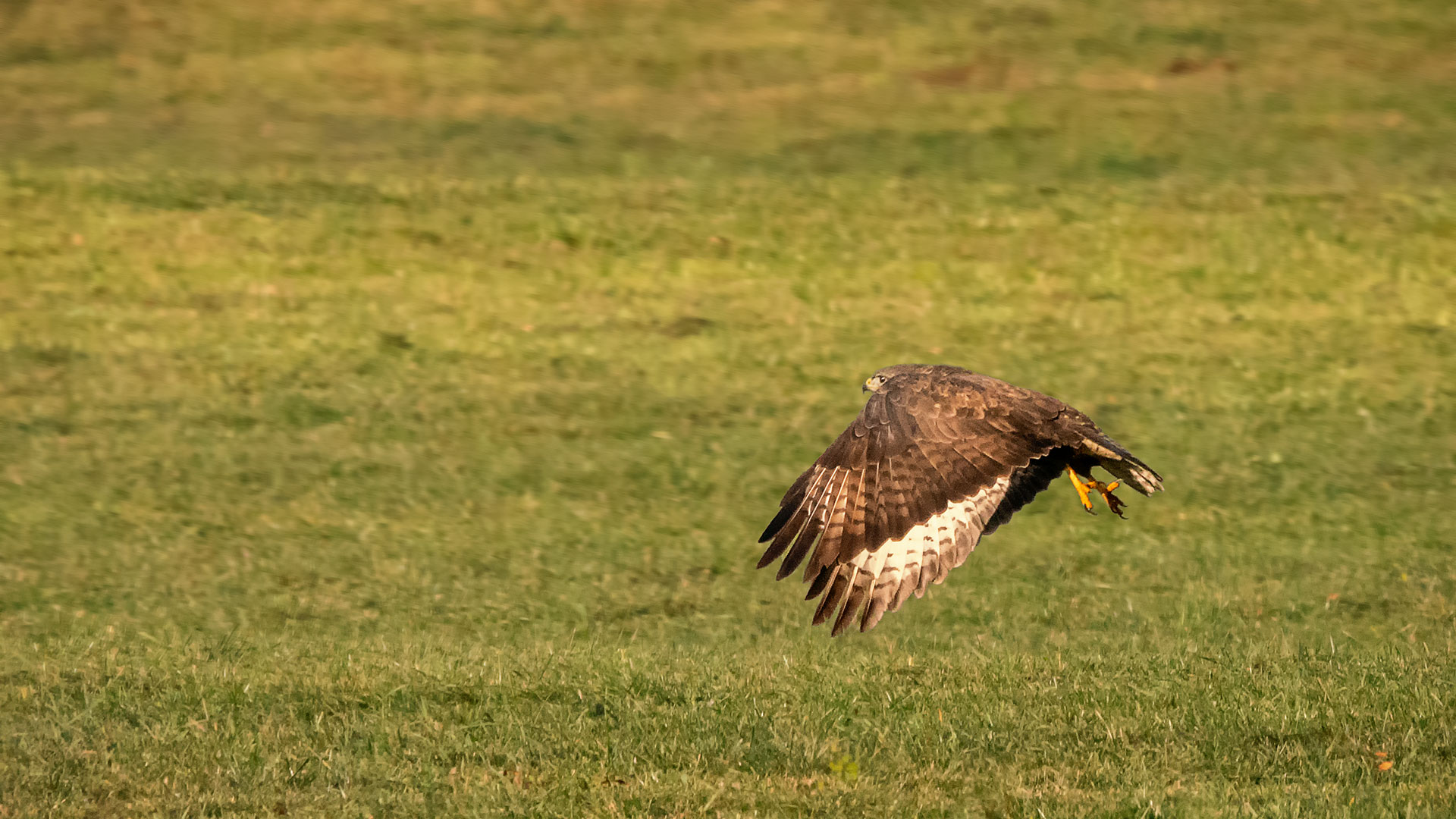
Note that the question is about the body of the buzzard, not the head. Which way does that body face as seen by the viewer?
to the viewer's left
